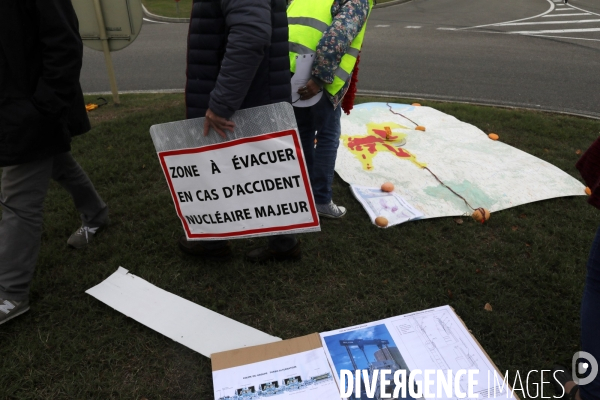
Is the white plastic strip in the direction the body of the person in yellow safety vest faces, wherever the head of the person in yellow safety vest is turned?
yes
